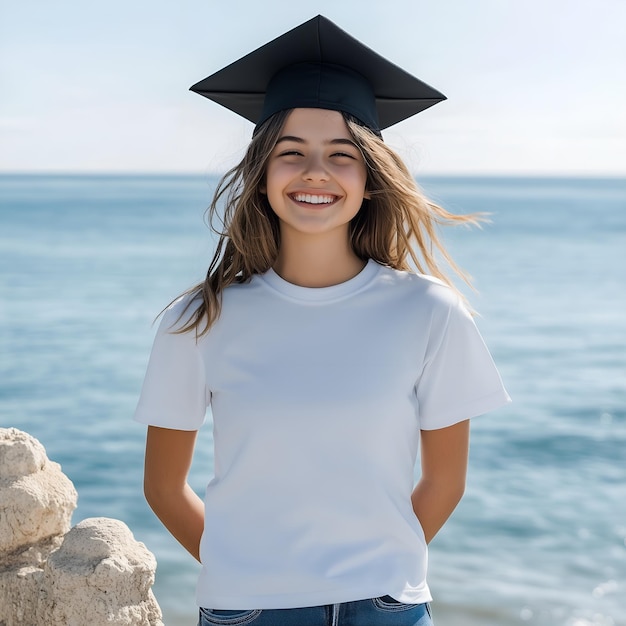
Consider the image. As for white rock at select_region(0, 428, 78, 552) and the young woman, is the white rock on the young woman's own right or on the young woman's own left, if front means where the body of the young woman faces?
on the young woman's own right

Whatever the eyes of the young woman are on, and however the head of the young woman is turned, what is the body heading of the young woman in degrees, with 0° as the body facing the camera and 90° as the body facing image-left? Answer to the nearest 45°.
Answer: approximately 0°
